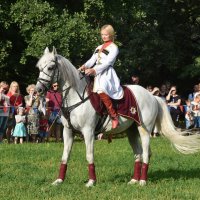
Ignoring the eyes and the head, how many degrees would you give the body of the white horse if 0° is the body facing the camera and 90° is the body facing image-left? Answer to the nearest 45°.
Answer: approximately 45°

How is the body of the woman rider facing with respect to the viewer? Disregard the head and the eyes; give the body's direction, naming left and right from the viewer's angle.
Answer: facing the viewer and to the left of the viewer

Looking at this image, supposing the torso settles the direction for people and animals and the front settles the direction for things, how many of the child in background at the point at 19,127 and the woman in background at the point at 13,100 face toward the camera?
2

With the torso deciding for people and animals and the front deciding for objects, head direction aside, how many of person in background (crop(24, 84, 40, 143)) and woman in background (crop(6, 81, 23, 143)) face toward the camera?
2

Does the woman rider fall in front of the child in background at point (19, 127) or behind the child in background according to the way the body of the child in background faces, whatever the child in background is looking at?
in front

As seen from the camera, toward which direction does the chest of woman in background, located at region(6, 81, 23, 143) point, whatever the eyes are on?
toward the camera

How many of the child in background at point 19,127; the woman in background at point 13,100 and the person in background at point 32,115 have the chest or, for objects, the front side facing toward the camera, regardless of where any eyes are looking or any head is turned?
3

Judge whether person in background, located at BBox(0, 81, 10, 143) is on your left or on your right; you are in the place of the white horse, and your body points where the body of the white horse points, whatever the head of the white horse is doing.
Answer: on your right

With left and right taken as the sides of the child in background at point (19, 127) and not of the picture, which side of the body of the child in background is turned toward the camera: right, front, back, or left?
front

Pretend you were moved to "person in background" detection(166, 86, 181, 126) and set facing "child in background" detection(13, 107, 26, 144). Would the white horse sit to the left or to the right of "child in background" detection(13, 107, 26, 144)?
left

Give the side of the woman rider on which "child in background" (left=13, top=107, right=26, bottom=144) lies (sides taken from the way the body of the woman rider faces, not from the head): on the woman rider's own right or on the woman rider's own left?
on the woman rider's own right
